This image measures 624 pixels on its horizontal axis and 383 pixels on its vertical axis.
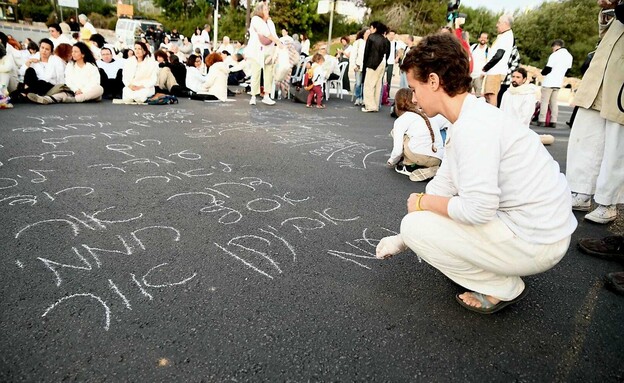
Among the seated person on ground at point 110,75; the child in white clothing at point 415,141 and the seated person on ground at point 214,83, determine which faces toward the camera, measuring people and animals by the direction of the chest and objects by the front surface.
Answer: the seated person on ground at point 110,75

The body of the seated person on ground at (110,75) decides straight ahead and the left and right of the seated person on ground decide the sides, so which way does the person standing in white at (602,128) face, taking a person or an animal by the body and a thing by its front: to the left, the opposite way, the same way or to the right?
to the right

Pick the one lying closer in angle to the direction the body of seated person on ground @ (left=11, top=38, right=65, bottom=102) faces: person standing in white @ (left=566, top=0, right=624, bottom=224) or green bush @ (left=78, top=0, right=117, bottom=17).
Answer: the person standing in white

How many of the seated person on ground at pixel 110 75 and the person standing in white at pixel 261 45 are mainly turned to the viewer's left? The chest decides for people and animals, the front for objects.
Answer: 0

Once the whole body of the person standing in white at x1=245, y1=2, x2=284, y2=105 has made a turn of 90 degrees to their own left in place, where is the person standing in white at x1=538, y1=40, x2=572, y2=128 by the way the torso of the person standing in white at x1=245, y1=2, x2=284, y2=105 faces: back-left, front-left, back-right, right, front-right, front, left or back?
front-right

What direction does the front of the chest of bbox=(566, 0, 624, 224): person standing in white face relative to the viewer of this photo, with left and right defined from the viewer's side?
facing the viewer and to the left of the viewer

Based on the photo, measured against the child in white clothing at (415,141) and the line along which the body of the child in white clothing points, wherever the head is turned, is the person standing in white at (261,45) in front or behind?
in front

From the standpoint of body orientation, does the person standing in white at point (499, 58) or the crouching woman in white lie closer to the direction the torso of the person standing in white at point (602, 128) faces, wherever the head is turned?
the crouching woman in white

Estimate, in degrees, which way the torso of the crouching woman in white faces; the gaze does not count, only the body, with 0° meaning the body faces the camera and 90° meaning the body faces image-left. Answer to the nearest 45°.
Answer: approximately 90°
